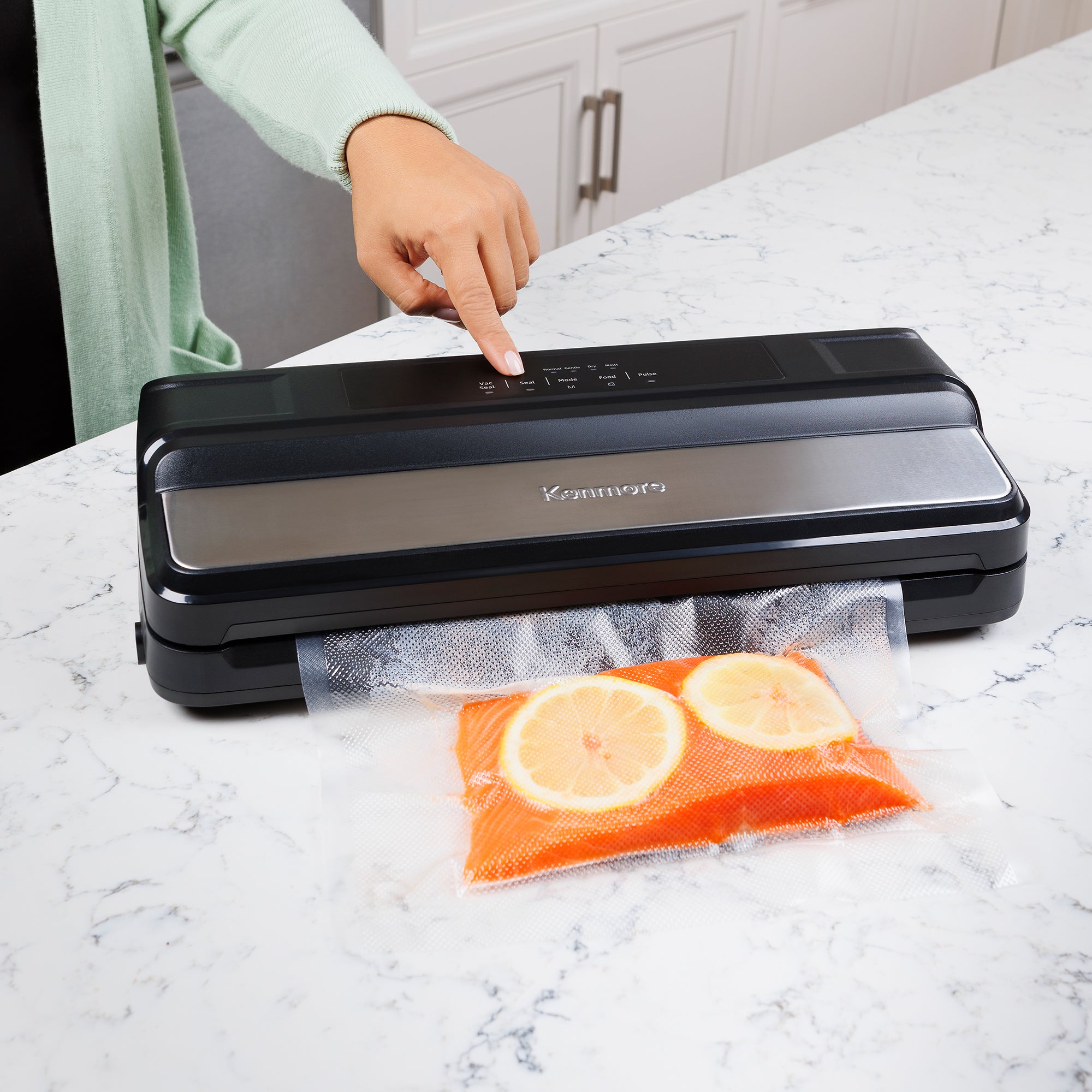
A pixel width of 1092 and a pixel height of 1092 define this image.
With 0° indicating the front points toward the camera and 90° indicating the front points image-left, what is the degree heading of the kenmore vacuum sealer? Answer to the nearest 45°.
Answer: approximately 0°

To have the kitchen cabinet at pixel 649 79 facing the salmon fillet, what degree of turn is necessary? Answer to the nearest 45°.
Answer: approximately 45° to its right

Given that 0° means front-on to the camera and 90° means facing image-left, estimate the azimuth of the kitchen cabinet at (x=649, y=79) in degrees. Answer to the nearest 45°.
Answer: approximately 315°

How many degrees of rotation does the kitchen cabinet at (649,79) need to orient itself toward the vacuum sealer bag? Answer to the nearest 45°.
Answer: approximately 45° to its right

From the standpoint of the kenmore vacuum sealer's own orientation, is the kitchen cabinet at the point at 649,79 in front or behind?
behind
